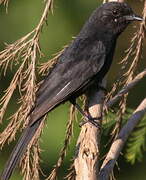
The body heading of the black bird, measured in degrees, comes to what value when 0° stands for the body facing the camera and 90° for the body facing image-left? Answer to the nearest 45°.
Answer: approximately 270°
